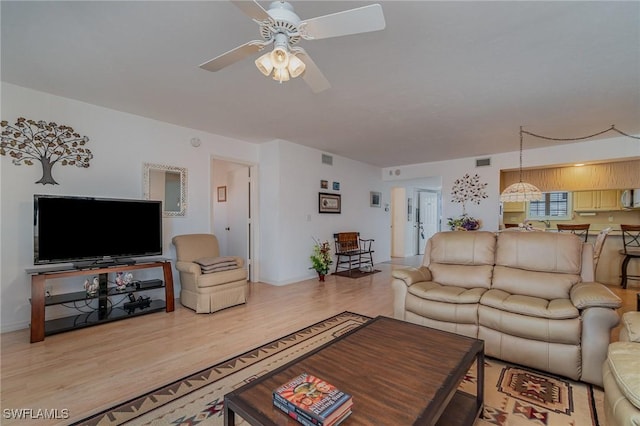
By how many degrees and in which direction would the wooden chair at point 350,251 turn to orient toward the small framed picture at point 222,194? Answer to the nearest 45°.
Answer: approximately 135° to its right

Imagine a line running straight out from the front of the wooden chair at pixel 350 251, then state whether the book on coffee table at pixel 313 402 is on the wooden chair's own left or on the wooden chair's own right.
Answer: on the wooden chair's own right

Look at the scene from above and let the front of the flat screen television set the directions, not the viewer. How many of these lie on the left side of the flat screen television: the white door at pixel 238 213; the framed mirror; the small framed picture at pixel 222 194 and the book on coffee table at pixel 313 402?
3

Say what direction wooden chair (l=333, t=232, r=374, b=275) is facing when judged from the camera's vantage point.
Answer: facing the viewer and to the right of the viewer

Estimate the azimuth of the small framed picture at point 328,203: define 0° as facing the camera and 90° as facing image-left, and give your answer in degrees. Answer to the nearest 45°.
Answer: approximately 315°

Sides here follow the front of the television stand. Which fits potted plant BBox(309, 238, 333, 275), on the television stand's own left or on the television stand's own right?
on the television stand's own left

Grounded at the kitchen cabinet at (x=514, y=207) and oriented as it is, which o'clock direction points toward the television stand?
The television stand is roughly at 1 o'clock from the kitchen cabinet.

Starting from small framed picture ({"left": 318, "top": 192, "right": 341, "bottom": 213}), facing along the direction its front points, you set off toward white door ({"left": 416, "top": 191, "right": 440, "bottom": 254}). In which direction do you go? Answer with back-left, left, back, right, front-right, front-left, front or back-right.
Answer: left

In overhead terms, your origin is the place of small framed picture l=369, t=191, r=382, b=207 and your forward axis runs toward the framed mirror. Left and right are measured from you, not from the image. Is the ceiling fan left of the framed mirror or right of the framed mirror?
left

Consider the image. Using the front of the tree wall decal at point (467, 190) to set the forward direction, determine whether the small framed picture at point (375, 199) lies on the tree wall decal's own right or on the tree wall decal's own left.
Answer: on the tree wall decal's own right

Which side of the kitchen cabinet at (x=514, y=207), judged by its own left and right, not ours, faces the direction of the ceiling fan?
front

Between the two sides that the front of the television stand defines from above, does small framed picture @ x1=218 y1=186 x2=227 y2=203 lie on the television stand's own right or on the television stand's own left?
on the television stand's own left

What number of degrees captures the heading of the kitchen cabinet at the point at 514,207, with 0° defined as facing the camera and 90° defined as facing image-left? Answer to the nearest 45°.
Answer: approximately 0°

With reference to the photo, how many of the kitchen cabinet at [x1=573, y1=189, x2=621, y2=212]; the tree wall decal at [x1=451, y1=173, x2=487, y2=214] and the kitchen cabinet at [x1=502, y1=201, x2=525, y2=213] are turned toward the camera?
3

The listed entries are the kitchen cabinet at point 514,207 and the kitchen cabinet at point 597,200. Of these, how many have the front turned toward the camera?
2
